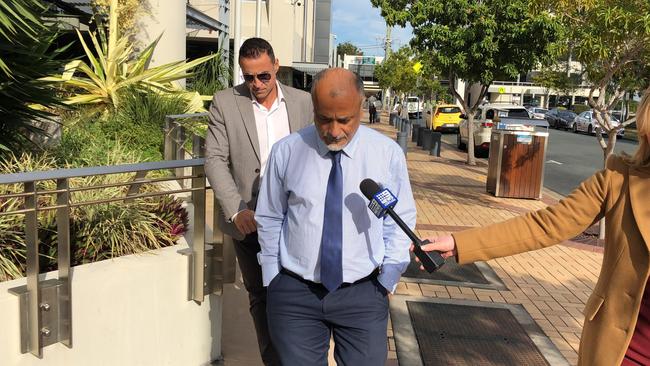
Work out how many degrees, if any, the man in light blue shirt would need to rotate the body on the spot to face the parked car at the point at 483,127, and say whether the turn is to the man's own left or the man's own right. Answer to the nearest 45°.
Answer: approximately 180°

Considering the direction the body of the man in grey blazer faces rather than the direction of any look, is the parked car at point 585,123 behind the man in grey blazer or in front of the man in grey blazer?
behind

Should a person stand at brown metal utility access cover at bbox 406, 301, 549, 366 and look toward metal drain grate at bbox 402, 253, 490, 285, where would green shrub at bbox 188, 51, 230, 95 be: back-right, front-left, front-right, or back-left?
front-left

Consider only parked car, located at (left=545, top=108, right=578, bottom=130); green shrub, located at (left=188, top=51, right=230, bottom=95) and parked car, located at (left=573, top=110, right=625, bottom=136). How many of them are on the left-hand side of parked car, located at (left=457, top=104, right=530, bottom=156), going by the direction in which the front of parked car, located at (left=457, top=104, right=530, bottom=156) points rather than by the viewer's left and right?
1

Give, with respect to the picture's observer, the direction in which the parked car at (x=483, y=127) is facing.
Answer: facing away from the viewer and to the left of the viewer

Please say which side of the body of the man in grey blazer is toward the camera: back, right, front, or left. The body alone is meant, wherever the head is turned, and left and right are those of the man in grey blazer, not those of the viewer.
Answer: front

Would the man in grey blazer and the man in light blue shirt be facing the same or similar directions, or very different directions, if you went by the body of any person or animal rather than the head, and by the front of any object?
same or similar directions

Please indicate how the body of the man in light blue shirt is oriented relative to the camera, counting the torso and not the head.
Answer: toward the camera

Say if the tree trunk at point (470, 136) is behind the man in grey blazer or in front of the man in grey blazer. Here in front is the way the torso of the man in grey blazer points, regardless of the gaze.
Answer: behind

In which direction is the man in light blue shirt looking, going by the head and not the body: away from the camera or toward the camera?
toward the camera

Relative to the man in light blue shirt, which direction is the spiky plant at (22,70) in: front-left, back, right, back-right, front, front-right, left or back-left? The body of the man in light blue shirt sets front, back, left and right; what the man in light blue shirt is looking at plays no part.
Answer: back-right

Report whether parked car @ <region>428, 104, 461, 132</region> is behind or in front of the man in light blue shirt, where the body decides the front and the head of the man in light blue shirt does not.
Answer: behind

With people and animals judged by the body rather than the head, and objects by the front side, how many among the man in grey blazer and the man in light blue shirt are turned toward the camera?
2

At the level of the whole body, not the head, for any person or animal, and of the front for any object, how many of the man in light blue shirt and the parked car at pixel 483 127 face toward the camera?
1
